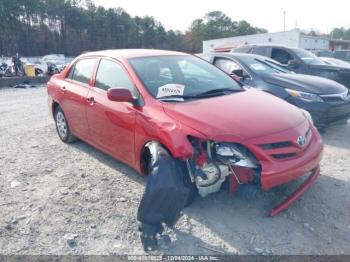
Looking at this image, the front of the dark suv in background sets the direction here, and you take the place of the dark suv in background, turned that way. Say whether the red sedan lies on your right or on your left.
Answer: on your right

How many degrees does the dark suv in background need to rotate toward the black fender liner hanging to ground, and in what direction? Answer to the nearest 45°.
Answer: approximately 45° to its right

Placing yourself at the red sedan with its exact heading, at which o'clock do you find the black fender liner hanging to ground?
The black fender liner hanging to ground is roughly at 2 o'clock from the red sedan.

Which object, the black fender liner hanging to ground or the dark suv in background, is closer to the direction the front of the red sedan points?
the black fender liner hanging to ground

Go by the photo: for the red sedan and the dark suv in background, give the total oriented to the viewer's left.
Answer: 0

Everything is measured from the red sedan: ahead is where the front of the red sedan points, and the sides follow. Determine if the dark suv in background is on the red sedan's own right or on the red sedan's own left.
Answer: on the red sedan's own left

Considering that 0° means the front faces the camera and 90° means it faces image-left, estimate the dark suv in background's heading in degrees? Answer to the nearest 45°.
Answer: approximately 315°
